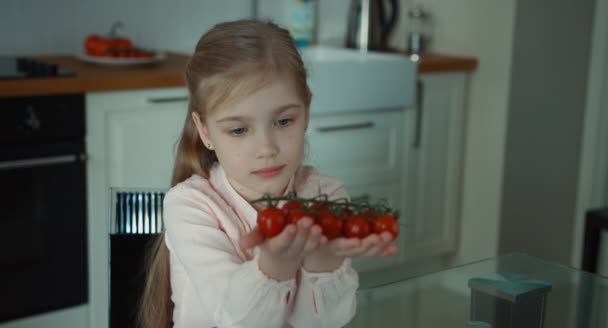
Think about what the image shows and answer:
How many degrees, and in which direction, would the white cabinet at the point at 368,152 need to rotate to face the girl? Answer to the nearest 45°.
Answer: approximately 45° to its right

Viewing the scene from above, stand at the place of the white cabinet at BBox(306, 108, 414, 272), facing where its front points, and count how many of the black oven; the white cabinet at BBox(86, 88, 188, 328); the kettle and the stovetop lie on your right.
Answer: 3

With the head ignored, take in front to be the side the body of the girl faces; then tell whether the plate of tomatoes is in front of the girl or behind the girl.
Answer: behind

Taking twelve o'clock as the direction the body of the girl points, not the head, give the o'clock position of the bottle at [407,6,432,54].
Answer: The bottle is roughly at 8 o'clock from the girl.

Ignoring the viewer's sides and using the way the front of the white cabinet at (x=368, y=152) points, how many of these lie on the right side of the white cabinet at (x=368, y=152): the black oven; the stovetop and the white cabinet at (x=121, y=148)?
3

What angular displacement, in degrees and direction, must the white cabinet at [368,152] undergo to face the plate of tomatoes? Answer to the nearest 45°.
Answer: approximately 135° to its right

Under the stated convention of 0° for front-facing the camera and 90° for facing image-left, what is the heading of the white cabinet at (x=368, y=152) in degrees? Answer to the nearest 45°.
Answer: approximately 315°

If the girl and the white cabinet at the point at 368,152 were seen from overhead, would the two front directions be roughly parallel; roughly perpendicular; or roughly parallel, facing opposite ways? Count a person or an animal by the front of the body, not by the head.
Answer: roughly parallel

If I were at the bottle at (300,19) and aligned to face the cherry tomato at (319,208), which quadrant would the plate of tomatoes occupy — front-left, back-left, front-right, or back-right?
front-right

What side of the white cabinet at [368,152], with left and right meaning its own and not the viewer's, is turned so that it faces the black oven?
right

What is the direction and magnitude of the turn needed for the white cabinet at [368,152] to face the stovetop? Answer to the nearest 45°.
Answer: approximately 90° to its right

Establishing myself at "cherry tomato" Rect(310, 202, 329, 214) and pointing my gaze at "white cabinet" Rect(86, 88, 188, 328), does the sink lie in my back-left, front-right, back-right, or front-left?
front-right
